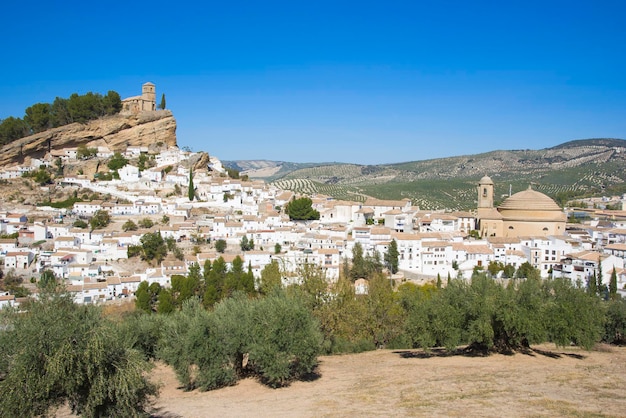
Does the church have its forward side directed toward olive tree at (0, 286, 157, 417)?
no

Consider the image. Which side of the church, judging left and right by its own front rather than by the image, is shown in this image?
left

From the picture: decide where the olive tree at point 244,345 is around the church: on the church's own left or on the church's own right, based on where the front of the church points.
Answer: on the church's own left

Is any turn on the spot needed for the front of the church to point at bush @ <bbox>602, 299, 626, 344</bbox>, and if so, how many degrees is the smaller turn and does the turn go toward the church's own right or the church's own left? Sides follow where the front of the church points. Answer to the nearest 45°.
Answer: approximately 90° to the church's own left

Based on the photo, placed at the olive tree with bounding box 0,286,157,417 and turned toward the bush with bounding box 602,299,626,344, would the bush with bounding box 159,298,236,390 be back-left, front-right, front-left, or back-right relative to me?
front-left

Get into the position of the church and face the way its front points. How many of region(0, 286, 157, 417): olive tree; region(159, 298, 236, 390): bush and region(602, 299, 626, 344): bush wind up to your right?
0

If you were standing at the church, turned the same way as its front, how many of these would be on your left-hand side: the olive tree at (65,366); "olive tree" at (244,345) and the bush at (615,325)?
3

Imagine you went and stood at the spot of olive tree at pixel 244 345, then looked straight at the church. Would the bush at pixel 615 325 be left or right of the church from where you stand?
right
